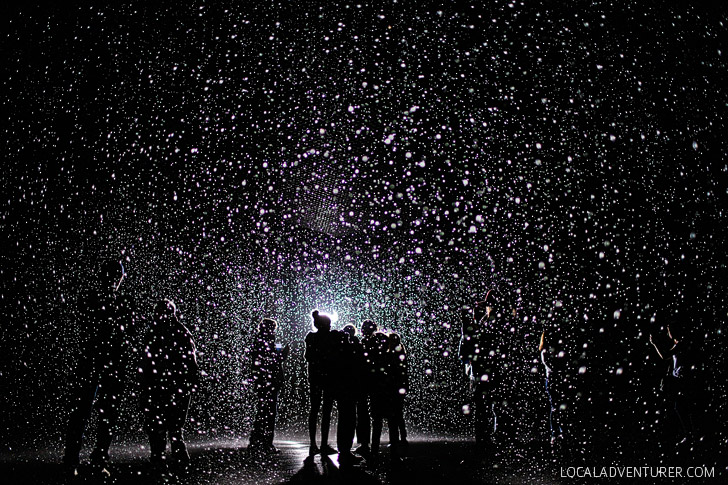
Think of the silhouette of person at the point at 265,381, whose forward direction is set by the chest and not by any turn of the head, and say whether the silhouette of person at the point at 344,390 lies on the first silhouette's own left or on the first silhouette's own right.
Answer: on the first silhouette's own right
